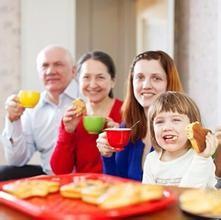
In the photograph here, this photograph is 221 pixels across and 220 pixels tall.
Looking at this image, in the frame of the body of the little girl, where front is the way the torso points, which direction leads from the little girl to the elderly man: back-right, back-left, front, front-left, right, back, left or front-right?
back-right

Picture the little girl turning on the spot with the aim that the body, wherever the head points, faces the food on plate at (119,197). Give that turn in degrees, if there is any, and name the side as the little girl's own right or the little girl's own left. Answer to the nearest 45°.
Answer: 0° — they already face it

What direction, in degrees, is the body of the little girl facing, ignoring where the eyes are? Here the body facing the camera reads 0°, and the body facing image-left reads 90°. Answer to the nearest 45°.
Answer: approximately 0°

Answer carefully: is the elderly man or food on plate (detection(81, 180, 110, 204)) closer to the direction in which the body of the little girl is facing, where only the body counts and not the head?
the food on plate

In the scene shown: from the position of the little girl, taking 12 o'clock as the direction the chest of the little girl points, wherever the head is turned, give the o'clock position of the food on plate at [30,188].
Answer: The food on plate is roughly at 1 o'clock from the little girl.

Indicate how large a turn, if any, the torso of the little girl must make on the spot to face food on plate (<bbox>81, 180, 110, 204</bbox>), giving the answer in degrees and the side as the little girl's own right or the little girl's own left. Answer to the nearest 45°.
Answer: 0° — they already face it
